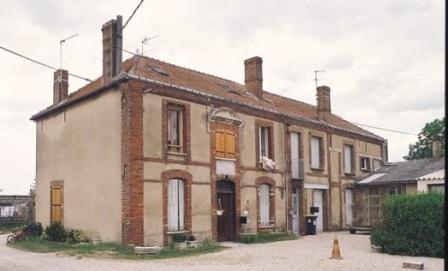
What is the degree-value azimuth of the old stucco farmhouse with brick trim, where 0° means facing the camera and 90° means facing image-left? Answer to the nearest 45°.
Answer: approximately 315°

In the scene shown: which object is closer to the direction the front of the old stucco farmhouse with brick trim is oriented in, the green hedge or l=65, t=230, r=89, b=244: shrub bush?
the green hedge

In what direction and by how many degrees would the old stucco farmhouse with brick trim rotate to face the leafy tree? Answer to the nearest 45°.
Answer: approximately 90° to its left

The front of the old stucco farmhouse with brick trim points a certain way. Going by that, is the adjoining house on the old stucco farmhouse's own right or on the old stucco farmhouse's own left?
on the old stucco farmhouse's own left
